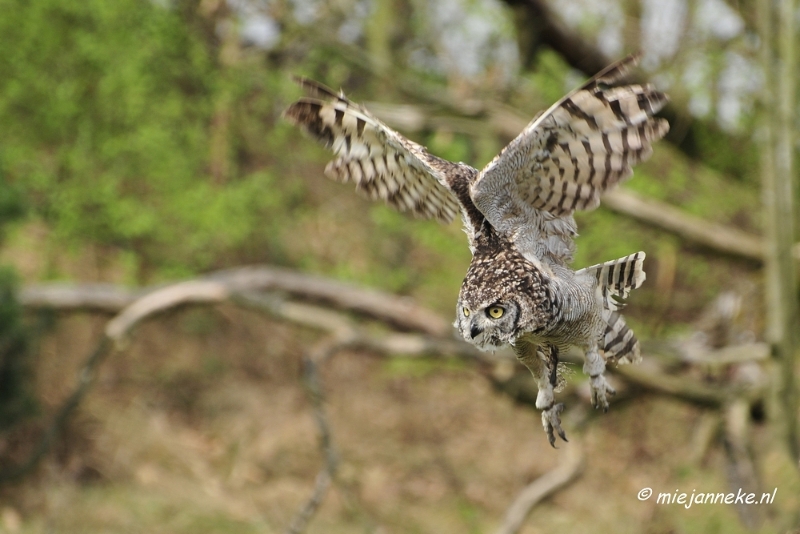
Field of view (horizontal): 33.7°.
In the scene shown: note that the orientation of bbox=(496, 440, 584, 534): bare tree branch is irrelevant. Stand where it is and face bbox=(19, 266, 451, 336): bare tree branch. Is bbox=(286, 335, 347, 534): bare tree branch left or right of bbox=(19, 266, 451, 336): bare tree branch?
left

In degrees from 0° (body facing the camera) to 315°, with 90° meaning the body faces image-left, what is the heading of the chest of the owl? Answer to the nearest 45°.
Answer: approximately 45°

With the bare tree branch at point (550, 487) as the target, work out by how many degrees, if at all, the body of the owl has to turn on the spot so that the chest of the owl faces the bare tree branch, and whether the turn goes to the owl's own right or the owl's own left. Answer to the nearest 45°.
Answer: approximately 135° to the owl's own right

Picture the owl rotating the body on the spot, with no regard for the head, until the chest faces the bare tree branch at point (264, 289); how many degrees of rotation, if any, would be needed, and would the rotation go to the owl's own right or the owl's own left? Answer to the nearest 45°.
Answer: approximately 135° to the owl's own right

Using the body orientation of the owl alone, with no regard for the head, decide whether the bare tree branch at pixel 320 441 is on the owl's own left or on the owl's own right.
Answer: on the owl's own right

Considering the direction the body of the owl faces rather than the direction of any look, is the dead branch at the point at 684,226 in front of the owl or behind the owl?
behind

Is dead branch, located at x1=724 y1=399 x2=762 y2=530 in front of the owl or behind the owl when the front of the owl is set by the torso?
behind
